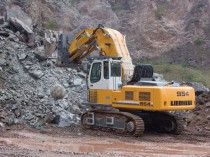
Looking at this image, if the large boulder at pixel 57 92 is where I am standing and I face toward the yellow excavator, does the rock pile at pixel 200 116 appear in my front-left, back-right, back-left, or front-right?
front-left

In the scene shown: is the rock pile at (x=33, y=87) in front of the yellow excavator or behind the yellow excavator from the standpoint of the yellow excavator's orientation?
in front

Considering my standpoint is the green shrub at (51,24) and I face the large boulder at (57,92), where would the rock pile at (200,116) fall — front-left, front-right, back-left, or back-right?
front-left

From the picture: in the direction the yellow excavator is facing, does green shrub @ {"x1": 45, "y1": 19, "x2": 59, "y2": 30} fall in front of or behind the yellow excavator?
in front

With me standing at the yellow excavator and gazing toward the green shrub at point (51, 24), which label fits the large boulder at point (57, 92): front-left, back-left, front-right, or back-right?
front-left

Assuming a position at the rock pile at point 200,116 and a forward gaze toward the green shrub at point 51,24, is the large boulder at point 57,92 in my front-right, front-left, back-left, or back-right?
front-left

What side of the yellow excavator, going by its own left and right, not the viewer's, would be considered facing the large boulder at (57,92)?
front

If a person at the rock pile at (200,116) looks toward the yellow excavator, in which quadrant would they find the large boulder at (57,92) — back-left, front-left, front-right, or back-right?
front-right

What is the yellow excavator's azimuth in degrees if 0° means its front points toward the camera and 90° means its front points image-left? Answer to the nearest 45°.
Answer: approximately 135°

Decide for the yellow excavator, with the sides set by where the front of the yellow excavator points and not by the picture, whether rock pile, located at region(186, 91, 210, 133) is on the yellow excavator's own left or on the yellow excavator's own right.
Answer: on the yellow excavator's own right
